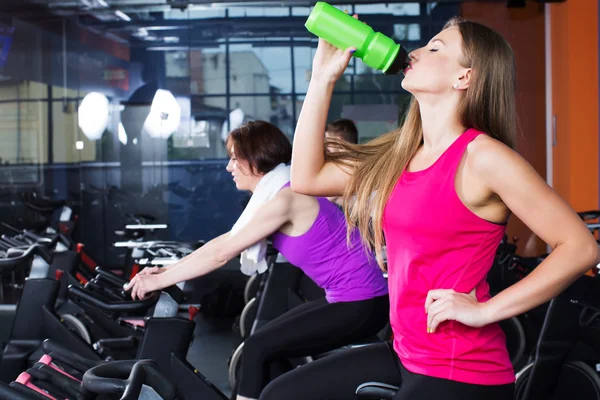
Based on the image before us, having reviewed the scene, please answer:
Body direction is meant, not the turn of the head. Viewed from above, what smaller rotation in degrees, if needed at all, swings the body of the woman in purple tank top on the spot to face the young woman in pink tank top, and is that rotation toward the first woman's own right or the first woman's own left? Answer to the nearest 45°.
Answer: approximately 90° to the first woman's own left

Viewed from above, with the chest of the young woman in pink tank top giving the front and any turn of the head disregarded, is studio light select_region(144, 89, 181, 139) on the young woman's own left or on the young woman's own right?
on the young woman's own right

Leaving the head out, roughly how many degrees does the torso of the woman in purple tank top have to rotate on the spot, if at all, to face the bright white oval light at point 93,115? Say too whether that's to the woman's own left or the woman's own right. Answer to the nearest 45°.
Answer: approximately 90° to the woman's own right

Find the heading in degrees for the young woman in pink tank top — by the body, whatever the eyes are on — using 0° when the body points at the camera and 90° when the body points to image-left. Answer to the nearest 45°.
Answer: approximately 45°

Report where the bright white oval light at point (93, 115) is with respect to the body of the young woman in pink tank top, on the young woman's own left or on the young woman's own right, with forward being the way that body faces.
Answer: on the young woman's own right

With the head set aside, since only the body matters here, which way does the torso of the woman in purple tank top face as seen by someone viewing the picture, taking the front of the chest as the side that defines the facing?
to the viewer's left

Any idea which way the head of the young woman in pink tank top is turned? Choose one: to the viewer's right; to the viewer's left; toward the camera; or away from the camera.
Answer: to the viewer's left

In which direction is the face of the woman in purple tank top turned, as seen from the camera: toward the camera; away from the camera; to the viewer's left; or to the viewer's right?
to the viewer's left
